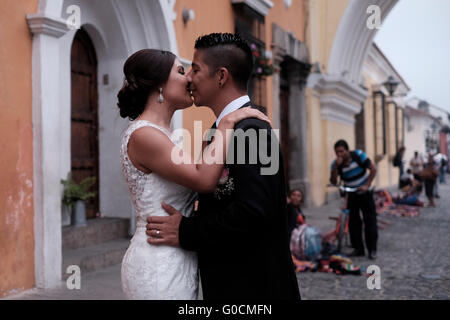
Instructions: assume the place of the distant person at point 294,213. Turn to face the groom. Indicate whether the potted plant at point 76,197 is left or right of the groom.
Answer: right

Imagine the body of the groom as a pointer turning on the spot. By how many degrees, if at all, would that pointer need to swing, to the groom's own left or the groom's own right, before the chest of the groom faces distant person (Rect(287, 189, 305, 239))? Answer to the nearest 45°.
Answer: approximately 90° to the groom's own right

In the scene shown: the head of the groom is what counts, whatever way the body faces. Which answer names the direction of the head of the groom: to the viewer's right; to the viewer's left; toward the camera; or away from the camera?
to the viewer's left

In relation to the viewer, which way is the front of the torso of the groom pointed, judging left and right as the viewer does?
facing to the left of the viewer

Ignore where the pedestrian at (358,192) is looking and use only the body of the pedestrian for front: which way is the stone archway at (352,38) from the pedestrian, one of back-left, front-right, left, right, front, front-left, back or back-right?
back-right

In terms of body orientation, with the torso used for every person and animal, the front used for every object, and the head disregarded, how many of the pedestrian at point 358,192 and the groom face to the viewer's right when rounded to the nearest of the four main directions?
0

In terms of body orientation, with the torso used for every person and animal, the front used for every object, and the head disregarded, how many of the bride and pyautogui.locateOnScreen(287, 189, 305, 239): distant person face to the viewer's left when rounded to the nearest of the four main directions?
0

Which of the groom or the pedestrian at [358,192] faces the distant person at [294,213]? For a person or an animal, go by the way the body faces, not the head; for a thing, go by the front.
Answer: the pedestrian

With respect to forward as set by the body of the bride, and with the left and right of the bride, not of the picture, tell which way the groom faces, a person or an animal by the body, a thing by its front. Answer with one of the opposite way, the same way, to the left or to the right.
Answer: the opposite way

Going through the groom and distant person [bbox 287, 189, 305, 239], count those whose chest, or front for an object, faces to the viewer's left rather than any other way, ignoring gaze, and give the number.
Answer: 1

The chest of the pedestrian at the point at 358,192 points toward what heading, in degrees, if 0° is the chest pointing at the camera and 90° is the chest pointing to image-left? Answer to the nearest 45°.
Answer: approximately 45°

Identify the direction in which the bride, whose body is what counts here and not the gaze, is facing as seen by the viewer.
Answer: to the viewer's right
